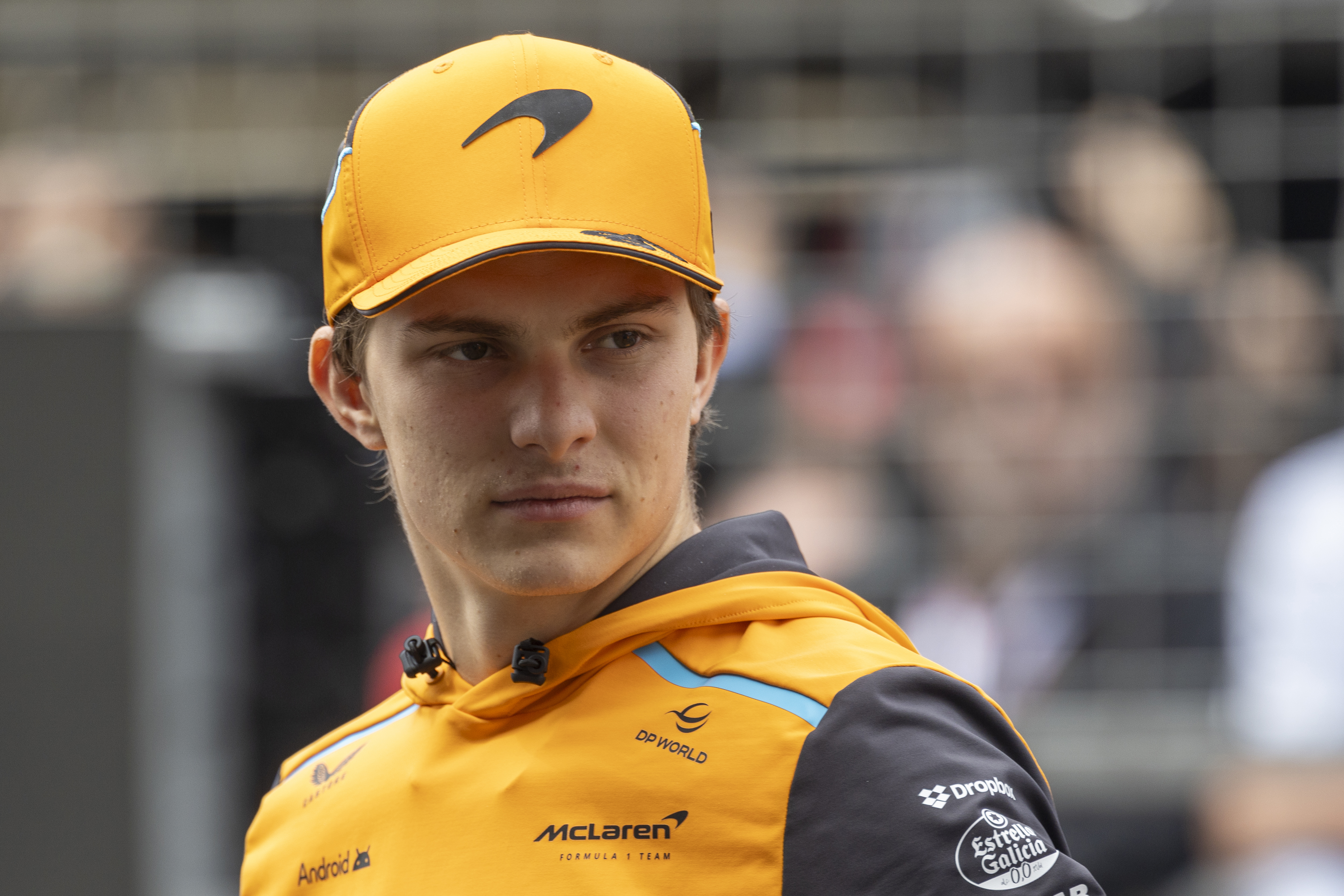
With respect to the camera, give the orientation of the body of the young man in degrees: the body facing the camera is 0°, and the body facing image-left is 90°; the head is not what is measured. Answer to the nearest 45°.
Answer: approximately 45°

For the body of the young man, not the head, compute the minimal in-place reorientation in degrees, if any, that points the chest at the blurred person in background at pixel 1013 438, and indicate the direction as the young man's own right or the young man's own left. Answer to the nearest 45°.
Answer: approximately 135° to the young man's own right

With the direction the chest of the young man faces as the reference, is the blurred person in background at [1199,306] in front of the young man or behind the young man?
behind

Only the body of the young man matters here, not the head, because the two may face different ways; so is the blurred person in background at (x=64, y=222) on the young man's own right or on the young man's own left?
on the young man's own right

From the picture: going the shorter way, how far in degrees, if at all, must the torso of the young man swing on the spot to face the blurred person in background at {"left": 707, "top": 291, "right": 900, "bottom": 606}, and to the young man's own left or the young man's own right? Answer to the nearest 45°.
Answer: approximately 135° to the young man's own right

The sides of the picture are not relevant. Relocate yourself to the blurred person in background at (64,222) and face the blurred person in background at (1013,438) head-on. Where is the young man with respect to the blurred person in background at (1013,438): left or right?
right

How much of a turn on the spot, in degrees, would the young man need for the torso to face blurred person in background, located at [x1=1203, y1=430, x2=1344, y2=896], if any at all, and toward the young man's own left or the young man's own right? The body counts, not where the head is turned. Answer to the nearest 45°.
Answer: approximately 180°
